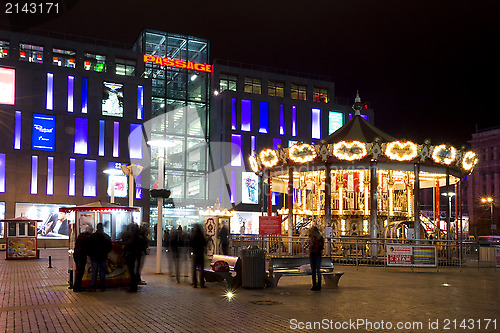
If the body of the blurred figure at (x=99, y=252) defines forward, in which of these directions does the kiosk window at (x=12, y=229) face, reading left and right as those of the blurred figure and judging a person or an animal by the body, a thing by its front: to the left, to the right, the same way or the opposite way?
the opposite way

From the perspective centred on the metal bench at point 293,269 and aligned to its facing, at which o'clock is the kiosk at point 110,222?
The kiosk is roughly at 3 o'clock from the metal bench.

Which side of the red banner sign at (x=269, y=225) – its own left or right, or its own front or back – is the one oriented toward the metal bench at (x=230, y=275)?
front

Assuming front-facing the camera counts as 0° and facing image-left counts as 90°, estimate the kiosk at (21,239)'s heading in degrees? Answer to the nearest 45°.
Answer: approximately 0°

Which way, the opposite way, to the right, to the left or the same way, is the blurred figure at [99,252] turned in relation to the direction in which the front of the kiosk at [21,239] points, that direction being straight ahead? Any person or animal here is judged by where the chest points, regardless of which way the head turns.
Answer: the opposite way

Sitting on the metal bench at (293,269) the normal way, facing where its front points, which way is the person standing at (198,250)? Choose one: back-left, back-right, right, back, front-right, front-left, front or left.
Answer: right

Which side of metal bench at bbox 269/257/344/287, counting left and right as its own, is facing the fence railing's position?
back
